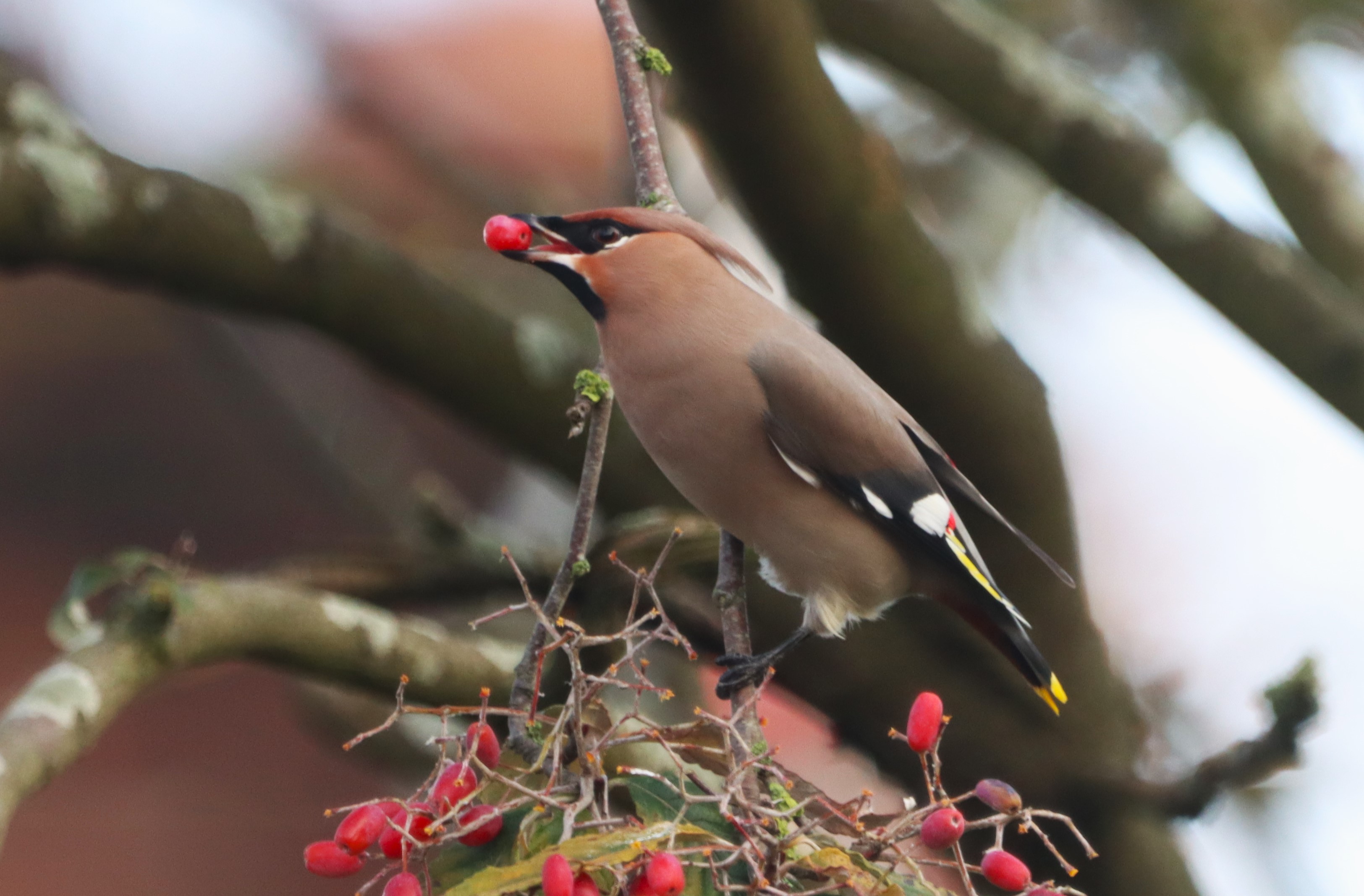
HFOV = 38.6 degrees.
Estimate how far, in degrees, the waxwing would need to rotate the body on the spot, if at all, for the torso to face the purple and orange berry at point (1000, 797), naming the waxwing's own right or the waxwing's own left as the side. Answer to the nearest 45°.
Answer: approximately 135° to the waxwing's own left

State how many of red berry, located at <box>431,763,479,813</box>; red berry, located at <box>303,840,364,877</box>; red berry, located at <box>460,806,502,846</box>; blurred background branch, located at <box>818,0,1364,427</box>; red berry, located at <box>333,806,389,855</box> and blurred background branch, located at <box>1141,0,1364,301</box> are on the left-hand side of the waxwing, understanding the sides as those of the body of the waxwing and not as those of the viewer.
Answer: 4

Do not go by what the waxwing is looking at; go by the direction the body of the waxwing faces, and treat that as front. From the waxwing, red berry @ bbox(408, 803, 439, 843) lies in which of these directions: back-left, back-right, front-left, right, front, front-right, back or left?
front

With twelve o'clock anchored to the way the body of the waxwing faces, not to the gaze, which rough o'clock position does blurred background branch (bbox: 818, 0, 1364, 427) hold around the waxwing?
The blurred background branch is roughly at 3 o'clock from the waxwing.

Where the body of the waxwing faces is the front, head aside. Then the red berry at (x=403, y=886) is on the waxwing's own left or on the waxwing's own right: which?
on the waxwing's own left

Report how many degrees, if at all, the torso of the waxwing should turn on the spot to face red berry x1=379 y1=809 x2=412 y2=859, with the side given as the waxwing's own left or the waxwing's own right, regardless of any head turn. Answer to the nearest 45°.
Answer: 0° — it already faces it

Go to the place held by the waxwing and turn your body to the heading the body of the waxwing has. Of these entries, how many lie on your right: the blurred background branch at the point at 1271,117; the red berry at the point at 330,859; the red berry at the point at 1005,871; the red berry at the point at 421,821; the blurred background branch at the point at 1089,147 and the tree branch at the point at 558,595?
2

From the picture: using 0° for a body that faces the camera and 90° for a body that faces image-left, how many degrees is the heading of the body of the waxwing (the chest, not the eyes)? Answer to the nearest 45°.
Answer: approximately 90°

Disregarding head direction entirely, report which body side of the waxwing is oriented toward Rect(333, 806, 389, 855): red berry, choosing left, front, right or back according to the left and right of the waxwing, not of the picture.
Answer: front

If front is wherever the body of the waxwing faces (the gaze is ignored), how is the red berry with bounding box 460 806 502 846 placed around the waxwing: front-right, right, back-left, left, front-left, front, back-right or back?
front
